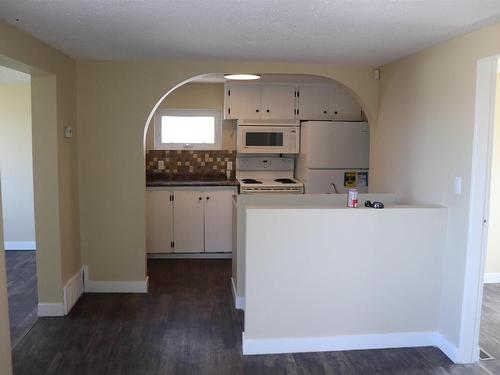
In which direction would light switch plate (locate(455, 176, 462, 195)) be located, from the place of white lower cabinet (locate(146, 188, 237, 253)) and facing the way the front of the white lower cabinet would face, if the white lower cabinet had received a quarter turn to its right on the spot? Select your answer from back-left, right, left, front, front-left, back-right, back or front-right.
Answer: back-left

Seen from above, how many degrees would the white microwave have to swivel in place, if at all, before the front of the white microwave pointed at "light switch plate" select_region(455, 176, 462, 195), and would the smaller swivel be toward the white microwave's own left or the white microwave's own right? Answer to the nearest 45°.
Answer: approximately 45° to the white microwave's own left

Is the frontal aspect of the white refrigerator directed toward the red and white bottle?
yes

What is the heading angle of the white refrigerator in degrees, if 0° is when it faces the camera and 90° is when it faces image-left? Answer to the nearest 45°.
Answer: approximately 0°

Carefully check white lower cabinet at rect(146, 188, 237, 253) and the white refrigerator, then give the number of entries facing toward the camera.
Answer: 2

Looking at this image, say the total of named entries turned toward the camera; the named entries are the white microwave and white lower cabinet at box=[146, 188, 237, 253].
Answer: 2

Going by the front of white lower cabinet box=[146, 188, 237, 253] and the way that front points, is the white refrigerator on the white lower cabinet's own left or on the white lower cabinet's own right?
on the white lower cabinet's own left
